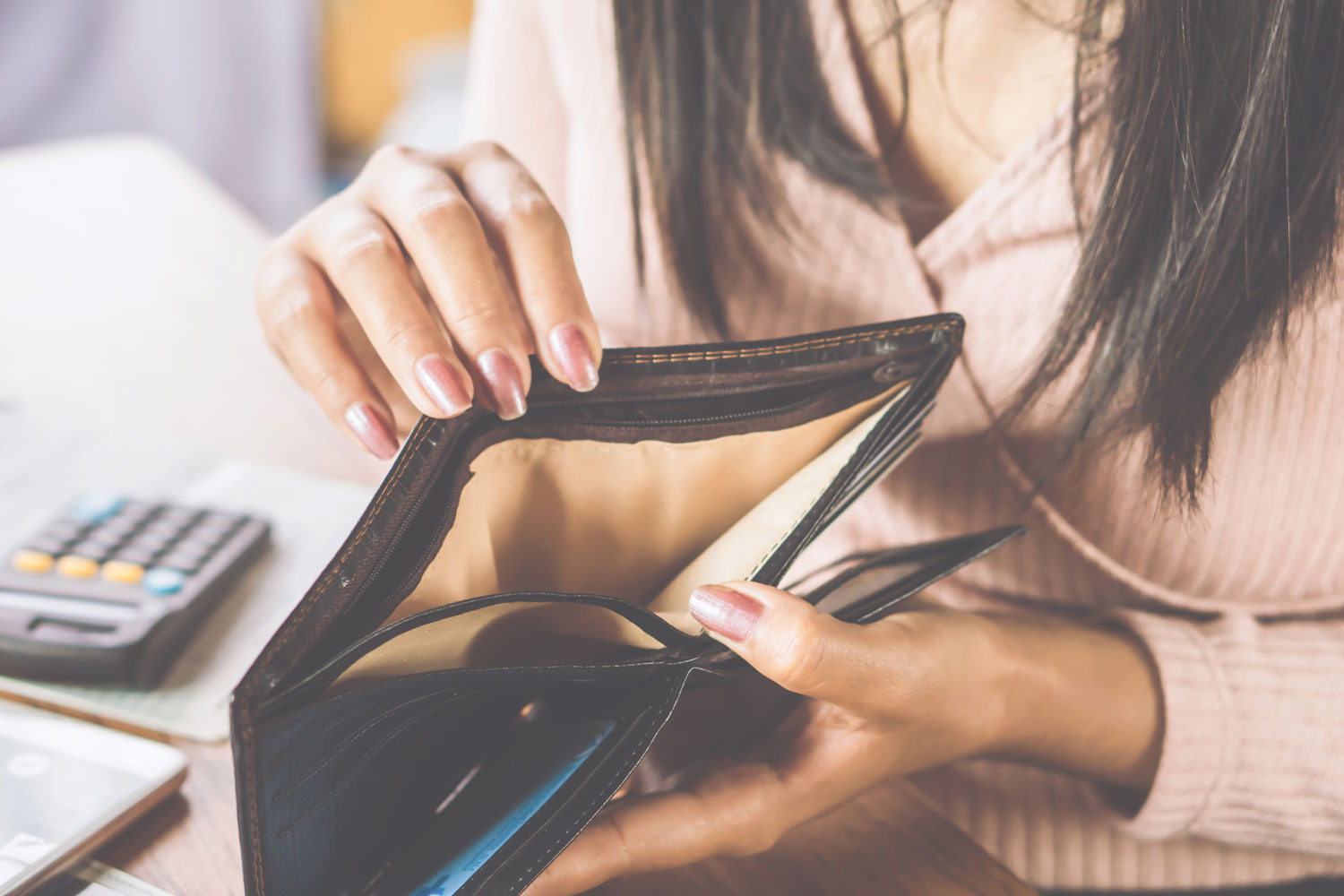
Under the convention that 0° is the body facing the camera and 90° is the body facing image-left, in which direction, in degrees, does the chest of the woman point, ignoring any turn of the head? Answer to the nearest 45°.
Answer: approximately 45°
